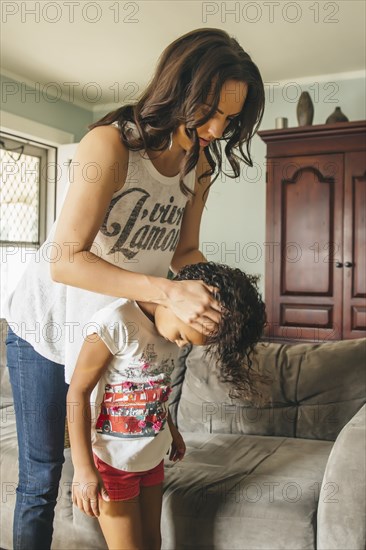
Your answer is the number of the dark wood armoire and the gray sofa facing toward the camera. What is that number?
2

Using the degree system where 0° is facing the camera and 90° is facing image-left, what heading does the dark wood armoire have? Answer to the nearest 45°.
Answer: approximately 0°

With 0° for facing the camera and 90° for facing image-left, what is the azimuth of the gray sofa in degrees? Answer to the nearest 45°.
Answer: approximately 0°

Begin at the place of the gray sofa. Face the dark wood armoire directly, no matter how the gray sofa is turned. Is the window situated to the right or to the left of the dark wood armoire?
left

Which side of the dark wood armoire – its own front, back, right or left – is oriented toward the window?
right

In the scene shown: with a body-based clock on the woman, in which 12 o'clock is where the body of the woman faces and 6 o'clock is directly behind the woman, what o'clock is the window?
The window is roughly at 7 o'clock from the woman.
